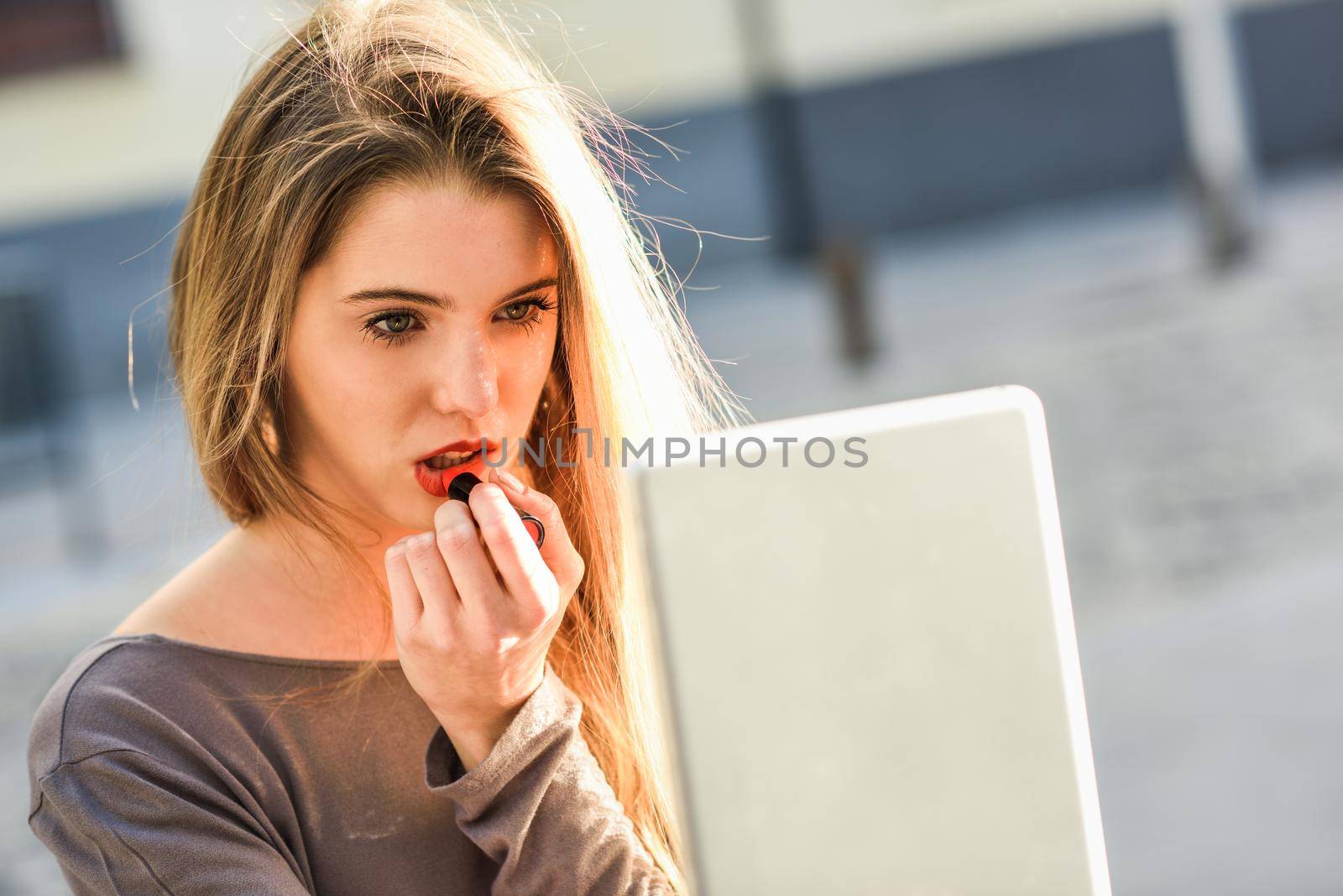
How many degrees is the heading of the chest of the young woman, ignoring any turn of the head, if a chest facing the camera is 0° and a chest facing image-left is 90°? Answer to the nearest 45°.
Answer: approximately 315°

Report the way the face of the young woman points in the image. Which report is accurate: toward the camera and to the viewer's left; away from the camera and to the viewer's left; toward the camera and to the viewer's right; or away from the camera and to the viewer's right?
toward the camera and to the viewer's right
